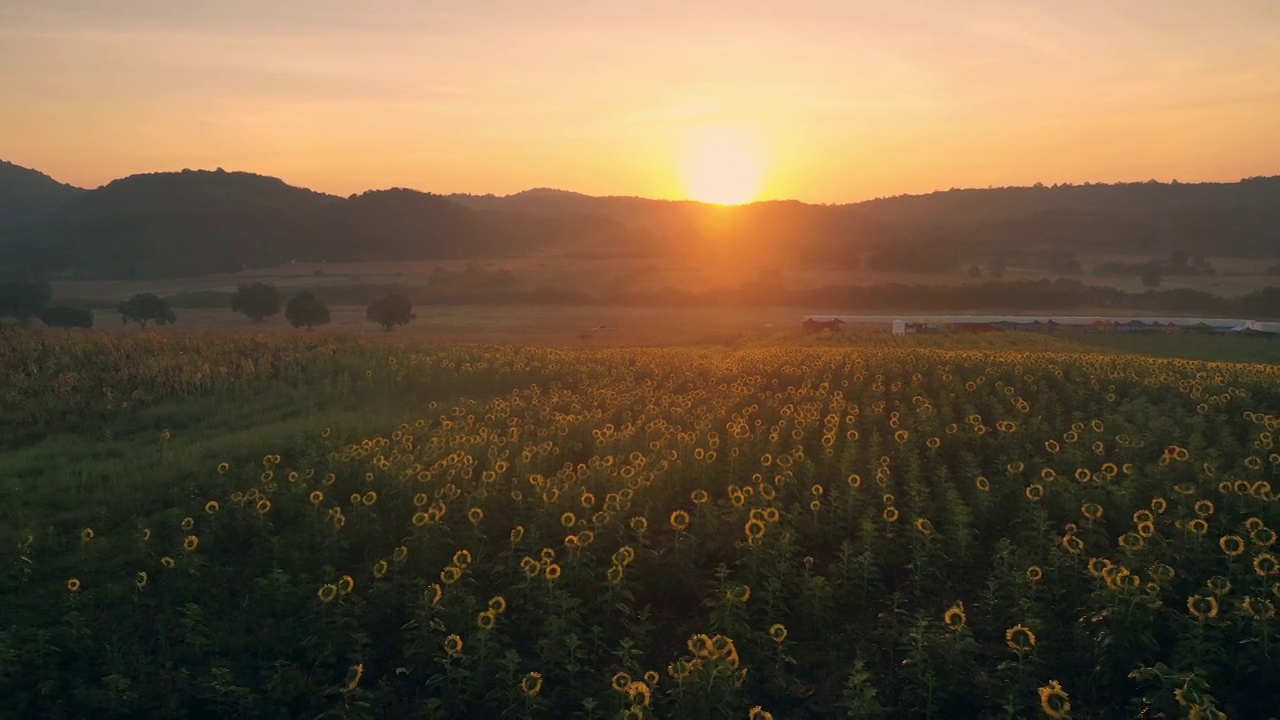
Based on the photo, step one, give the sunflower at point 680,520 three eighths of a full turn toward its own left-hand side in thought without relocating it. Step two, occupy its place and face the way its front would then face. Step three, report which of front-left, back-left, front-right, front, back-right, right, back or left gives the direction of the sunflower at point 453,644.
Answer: back

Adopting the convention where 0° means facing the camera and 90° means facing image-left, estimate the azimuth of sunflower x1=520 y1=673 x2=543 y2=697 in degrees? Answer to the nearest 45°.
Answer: approximately 0°

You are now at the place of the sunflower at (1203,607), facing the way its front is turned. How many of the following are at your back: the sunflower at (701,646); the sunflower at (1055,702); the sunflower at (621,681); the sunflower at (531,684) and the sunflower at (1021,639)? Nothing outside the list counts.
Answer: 0

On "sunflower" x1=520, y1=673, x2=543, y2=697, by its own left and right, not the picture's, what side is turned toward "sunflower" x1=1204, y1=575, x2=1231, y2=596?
left

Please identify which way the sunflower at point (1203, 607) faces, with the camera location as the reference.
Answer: facing the viewer

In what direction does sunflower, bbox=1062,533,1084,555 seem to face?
toward the camera

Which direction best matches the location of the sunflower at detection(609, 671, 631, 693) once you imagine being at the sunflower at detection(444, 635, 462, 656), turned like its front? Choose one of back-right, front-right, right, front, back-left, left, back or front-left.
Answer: front-left

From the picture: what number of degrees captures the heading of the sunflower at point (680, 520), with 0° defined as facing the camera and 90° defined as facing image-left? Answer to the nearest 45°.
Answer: approximately 0°

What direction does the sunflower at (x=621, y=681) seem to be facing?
toward the camera

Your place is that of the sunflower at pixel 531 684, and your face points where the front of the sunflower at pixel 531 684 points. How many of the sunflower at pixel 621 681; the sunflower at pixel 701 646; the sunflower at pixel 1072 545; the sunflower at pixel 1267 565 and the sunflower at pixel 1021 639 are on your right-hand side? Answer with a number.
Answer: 0

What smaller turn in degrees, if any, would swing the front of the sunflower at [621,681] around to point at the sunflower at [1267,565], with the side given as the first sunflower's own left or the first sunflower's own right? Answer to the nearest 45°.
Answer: approximately 90° to the first sunflower's own left

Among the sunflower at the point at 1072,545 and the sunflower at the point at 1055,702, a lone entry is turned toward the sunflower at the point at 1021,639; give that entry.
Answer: the sunflower at the point at 1072,545

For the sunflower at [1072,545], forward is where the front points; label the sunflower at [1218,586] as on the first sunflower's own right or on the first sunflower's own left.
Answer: on the first sunflower's own left

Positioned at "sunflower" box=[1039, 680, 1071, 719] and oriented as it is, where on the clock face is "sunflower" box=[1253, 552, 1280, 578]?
"sunflower" box=[1253, 552, 1280, 578] is roughly at 7 o'clock from "sunflower" box=[1039, 680, 1071, 719].

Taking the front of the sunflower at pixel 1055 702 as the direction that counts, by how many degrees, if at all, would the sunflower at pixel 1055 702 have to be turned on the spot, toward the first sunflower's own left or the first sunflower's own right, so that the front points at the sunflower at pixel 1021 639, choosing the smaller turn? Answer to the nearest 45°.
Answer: approximately 180°
